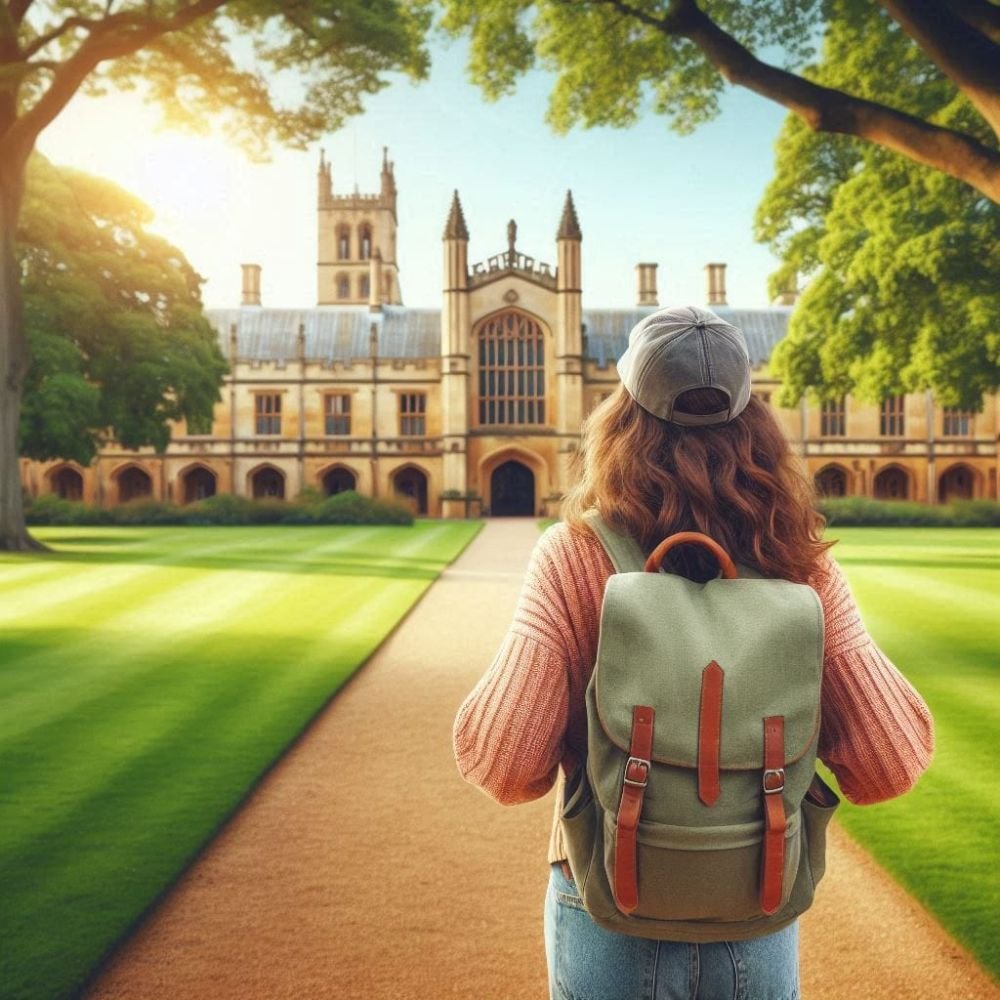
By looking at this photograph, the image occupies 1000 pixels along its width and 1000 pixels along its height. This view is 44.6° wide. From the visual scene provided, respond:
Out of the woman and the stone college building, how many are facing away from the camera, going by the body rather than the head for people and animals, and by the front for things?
1

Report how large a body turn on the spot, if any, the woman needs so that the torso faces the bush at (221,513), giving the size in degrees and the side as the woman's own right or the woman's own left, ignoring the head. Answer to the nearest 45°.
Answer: approximately 45° to the woman's own left

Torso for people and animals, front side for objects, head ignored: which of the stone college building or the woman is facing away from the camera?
the woman

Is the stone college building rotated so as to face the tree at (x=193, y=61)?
yes

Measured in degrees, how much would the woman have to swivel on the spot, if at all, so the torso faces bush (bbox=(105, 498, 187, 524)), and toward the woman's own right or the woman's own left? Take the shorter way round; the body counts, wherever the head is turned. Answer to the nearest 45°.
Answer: approximately 45° to the woman's own left

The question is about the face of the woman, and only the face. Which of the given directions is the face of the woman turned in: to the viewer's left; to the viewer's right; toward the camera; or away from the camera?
away from the camera

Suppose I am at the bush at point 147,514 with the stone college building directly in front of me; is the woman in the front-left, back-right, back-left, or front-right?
back-right

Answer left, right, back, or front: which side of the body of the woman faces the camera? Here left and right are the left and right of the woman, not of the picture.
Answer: back

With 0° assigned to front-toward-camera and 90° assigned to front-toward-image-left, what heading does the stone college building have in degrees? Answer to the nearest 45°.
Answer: approximately 0°

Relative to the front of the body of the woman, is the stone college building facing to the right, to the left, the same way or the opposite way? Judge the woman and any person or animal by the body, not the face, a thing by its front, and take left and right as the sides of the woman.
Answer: the opposite way

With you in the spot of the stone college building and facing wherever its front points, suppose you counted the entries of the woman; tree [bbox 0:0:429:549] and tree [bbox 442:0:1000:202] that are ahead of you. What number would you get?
3
